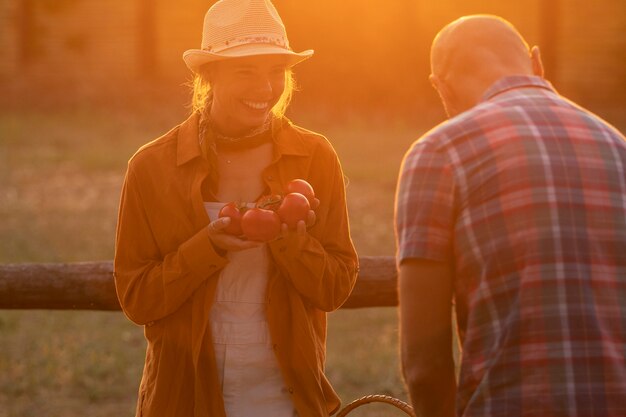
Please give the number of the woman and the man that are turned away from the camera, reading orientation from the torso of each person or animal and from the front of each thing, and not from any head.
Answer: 1

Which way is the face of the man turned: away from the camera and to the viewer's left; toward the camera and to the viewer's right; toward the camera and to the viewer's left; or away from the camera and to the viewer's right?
away from the camera and to the viewer's left

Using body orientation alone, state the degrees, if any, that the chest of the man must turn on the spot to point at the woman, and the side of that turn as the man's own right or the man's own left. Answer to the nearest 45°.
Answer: approximately 45° to the man's own left

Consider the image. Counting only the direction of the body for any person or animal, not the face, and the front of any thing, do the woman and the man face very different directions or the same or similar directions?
very different directions

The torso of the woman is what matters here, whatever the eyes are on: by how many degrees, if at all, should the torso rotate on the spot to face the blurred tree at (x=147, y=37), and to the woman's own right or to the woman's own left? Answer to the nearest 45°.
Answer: approximately 180°

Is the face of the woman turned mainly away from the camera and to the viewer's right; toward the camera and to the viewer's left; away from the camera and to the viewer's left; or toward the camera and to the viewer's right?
toward the camera and to the viewer's right

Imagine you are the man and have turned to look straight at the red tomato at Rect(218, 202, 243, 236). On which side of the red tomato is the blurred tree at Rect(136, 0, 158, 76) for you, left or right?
right

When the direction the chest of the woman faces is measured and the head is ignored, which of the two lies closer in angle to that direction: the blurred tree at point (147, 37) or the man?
the man

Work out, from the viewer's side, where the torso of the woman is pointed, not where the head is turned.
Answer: toward the camera

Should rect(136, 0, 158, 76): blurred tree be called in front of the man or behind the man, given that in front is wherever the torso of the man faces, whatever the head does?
in front

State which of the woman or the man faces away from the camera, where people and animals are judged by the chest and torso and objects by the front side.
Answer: the man

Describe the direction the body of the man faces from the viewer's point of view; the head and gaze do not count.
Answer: away from the camera
